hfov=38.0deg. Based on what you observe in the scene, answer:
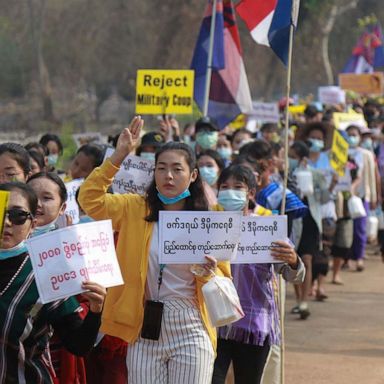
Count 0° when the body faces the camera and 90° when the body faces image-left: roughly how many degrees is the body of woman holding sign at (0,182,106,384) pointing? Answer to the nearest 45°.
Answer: approximately 45°

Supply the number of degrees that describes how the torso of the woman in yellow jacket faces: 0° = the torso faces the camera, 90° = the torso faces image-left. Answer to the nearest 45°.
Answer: approximately 0°
